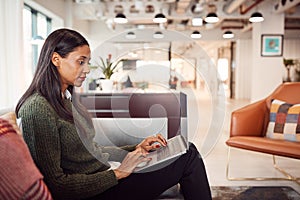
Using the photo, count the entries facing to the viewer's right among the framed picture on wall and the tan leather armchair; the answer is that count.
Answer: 0

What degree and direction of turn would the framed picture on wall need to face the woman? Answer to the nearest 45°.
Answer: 0° — it already faces them

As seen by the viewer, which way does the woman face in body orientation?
to the viewer's right

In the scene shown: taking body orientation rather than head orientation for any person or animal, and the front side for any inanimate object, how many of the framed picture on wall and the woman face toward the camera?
1

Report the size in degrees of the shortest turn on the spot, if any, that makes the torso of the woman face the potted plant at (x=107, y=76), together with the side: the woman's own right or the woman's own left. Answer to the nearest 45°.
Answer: approximately 90° to the woman's own left

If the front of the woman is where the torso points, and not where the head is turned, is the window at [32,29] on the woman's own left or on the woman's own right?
on the woman's own left

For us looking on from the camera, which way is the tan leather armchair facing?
facing the viewer and to the left of the viewer

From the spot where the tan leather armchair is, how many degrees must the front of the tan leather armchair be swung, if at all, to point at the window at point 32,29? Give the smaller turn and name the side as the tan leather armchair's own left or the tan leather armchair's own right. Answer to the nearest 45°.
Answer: approximately 90° to the tan leather armchair's own right

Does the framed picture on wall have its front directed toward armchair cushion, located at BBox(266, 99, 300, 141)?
yes

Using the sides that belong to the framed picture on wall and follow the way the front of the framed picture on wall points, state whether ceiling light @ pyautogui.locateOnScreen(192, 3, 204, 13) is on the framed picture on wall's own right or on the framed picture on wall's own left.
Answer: on the framed picture on wall's own right

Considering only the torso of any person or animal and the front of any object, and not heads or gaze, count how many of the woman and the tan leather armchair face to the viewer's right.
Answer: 1

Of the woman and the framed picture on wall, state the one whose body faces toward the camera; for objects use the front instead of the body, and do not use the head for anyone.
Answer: the framed picture on wall

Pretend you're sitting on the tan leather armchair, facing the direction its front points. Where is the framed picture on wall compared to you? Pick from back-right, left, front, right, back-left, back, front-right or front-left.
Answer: back-right

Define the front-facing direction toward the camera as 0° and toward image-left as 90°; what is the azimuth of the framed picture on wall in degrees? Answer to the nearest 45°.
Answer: approximately 0°
